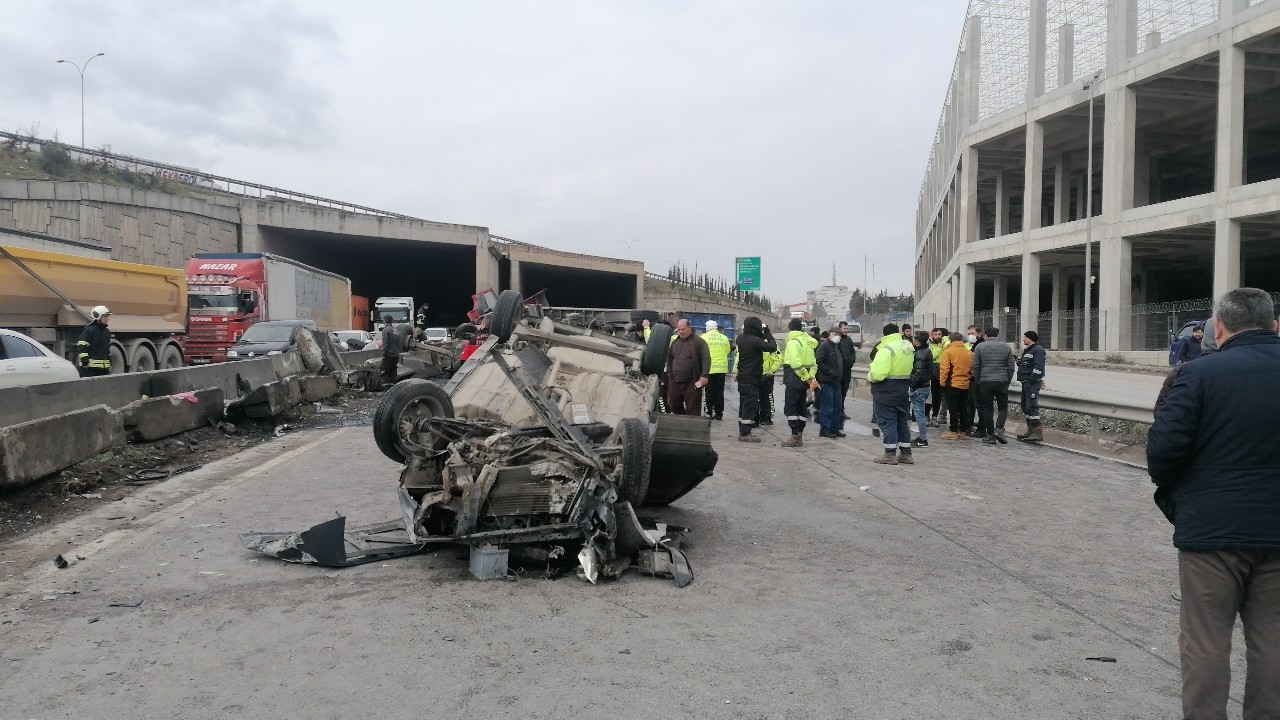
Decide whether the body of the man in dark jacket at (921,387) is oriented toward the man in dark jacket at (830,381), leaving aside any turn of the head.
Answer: yes

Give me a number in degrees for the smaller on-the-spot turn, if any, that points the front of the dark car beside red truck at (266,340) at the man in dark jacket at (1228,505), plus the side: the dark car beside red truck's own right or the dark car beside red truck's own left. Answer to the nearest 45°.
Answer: approximately 45° to the dark car beside red truck's own left

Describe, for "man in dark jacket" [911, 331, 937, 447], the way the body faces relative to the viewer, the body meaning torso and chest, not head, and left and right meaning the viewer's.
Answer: facing to the left of the viewer

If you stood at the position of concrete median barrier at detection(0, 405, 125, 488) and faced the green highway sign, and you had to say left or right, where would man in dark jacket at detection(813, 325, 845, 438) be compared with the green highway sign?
right

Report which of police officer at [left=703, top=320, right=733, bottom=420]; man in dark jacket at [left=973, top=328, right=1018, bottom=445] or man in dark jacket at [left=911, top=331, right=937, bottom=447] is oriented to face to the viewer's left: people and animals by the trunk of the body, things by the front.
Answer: man in dark jacket at [left=911, top=331, right=937, bottom=447]
